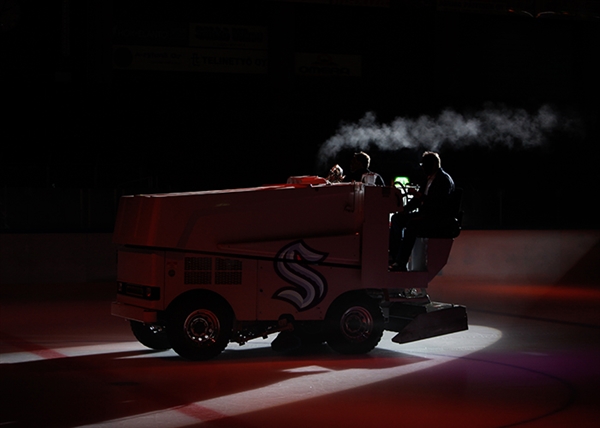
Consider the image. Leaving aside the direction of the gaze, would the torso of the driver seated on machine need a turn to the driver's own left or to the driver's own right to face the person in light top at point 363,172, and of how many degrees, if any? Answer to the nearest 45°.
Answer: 0° — they already face them

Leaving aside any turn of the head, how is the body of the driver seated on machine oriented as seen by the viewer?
to the viewer's left
